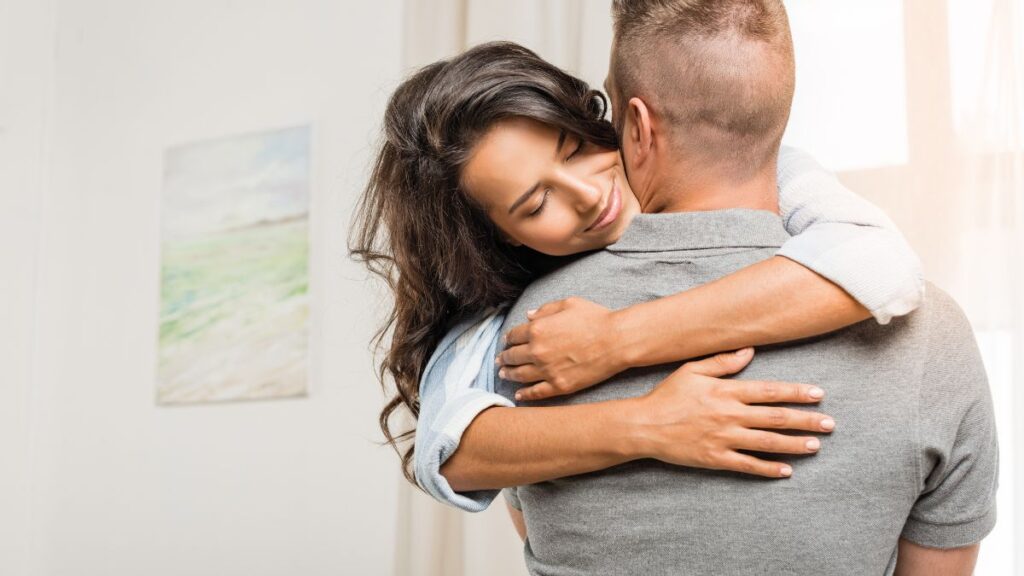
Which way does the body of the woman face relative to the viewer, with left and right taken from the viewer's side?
facing the viewer and to the right of the viewer

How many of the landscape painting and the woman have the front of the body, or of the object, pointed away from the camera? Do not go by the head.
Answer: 0

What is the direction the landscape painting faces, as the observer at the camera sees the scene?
facing the viewer and to the left of the viewer

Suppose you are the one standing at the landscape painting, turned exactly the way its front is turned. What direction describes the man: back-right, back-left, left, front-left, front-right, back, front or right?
front-left

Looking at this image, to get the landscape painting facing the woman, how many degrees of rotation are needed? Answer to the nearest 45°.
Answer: approximately 45° to its left

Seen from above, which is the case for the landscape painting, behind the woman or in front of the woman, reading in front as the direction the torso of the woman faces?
behind
